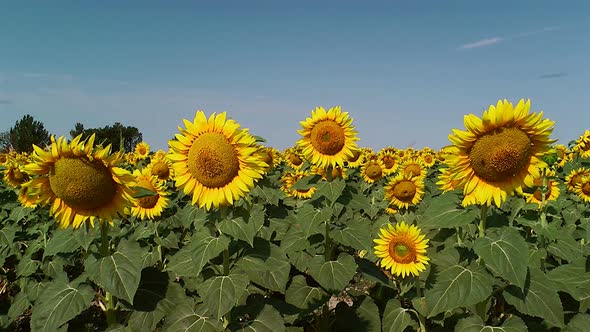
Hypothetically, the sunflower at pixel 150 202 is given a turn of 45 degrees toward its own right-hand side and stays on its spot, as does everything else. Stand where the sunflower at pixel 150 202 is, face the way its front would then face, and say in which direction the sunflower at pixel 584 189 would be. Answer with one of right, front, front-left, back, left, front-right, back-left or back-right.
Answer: back-left

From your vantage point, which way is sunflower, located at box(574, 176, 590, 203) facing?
toward the camera

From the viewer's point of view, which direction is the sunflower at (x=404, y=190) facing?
toward the camera

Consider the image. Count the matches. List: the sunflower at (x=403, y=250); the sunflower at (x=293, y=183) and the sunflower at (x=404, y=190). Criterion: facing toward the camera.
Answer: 3

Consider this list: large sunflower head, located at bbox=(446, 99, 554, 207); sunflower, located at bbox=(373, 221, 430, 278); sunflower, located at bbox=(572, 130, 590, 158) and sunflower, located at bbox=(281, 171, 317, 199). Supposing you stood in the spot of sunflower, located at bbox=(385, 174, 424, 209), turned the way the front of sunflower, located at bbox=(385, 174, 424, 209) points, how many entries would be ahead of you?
2

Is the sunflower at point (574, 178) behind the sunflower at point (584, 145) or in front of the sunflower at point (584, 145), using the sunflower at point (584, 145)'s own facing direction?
in front

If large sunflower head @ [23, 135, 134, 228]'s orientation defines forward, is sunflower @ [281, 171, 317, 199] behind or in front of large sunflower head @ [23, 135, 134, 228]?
behind

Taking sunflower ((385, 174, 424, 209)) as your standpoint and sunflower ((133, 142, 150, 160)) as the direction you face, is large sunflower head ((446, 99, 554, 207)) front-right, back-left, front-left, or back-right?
back-left

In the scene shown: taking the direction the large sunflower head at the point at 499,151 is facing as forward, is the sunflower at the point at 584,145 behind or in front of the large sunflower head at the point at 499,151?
behind

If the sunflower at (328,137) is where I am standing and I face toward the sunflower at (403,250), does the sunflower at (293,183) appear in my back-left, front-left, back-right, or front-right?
back-left

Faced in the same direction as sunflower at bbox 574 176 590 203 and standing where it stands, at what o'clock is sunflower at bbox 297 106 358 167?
sunflower at bbox 297 106 358 167 is roughly at 1 o'clock from sunflower at bbox 574 176 590 203.

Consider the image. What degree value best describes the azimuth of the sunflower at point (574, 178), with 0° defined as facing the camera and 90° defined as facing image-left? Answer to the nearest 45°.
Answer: approximately 0°

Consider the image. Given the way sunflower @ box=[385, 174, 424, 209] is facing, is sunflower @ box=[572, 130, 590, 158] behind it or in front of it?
behind

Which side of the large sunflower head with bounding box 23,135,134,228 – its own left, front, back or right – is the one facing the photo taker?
front
